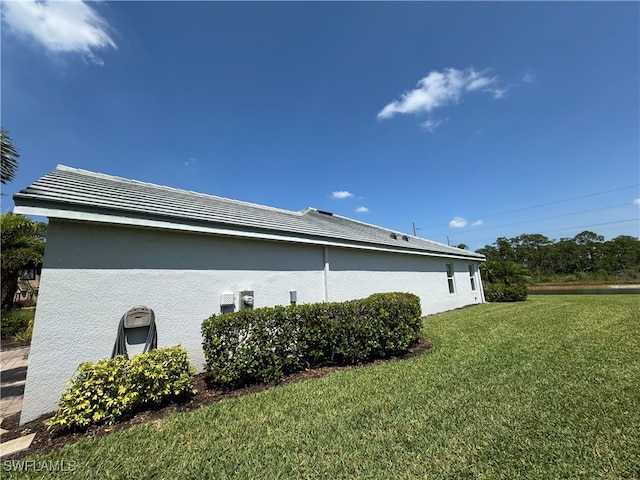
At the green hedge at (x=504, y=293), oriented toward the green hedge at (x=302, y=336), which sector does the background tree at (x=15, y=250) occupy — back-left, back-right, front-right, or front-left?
front-right

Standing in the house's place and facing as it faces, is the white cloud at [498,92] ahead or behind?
behind

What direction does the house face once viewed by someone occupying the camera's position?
facing the viewer and to the left of the viewer

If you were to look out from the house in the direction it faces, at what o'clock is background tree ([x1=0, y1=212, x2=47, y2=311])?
The background tree is roughly at 3 o'clock from the house.
